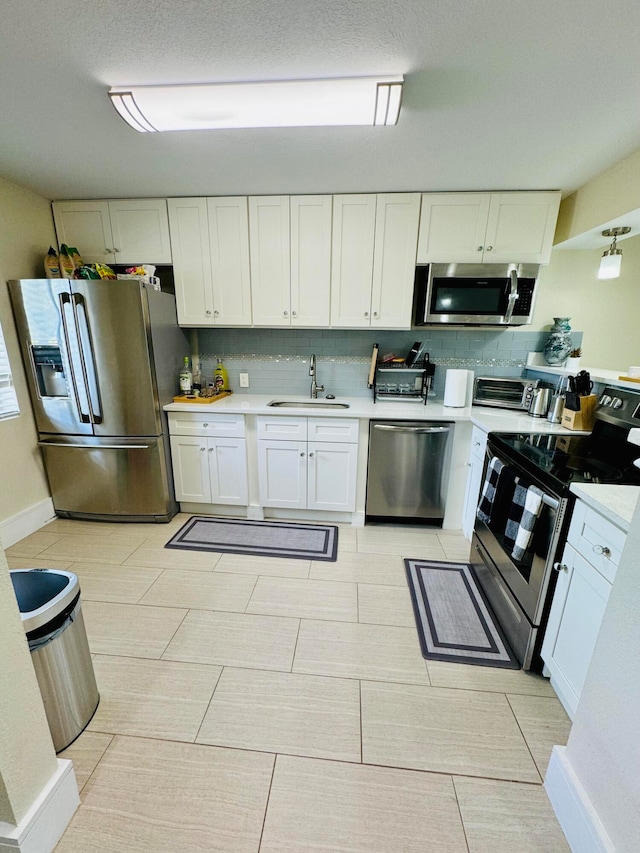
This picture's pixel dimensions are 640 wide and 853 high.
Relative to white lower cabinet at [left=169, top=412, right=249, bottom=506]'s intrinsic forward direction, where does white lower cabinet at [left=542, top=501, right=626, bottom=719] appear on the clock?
white lower cabinet at [left=542, top=501, right=626, bottom=719] is roughly at 11 o'clock from white lower cabinet at [left=169, top=412, right=249, bottom=506].

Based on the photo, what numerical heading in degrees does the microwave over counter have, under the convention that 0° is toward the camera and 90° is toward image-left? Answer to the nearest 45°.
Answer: approximately 0°

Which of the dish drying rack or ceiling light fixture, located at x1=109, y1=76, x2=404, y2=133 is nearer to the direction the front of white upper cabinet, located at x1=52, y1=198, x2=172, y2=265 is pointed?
the ceiling light fixture
